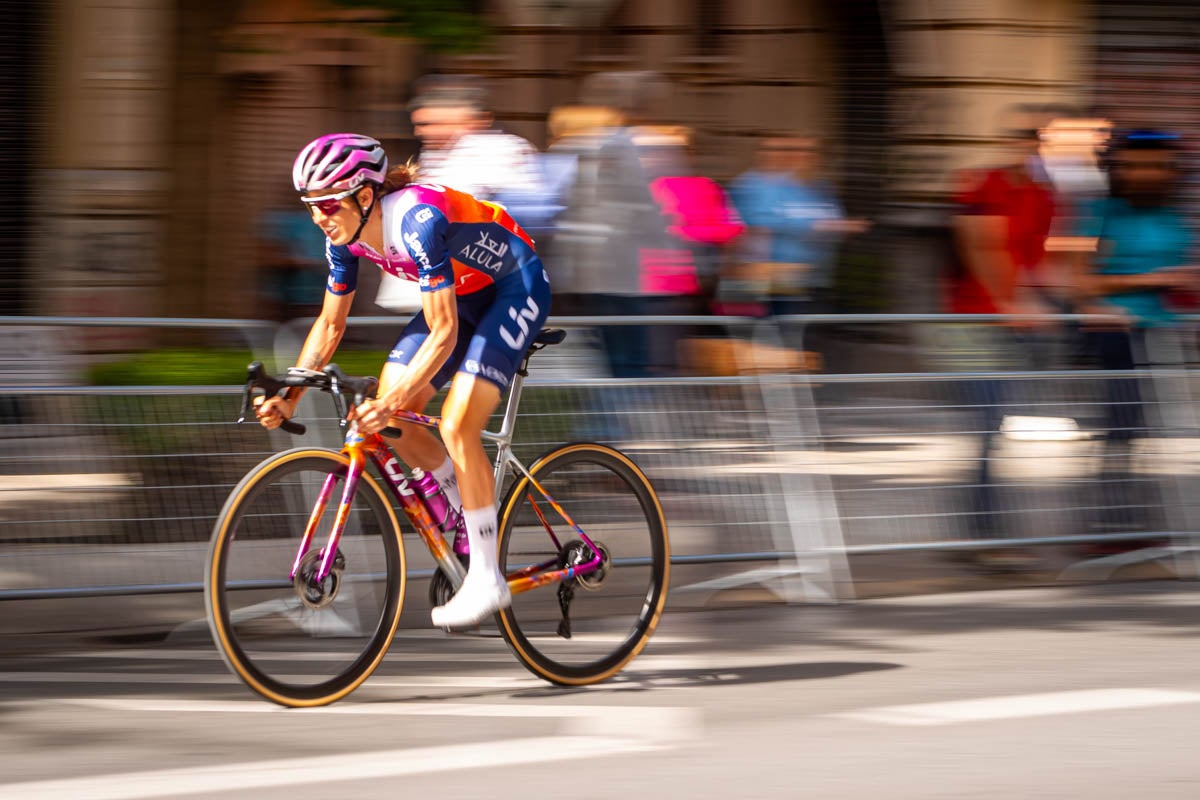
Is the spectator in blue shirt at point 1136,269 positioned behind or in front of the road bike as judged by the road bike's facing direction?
behind

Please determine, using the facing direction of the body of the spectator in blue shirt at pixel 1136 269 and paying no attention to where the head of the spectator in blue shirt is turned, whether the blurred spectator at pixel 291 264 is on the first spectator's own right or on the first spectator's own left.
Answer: on the first spectator's own right

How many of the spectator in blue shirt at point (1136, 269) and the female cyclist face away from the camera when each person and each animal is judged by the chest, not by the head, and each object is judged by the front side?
0

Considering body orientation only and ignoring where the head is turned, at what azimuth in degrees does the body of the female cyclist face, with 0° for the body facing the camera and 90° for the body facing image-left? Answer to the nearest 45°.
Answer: approximately 45°
